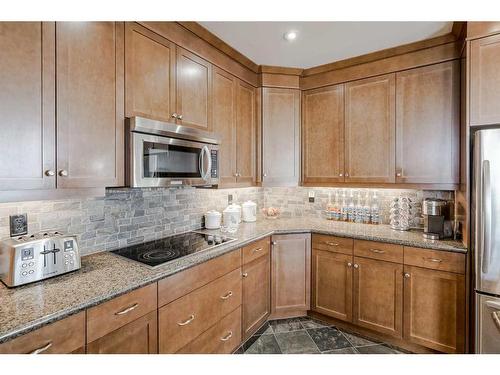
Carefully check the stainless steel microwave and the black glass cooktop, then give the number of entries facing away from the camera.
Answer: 0

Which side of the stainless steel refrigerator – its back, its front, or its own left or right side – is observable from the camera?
front

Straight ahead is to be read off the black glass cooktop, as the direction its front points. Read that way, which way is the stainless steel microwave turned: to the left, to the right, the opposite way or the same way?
the same way

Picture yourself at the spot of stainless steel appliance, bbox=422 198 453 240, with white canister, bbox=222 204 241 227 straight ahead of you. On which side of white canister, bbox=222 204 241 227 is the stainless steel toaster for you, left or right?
left

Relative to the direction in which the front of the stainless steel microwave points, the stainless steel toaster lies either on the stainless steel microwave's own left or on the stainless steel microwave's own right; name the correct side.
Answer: on the stainless steel microwave's own right

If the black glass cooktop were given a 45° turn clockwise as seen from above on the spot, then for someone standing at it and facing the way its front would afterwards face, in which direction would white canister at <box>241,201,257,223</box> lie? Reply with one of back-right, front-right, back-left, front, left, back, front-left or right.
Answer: back-left

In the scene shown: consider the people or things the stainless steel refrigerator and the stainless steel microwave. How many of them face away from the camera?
0

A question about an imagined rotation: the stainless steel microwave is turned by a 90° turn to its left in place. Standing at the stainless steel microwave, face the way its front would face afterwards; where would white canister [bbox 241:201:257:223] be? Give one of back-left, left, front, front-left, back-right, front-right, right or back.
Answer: front

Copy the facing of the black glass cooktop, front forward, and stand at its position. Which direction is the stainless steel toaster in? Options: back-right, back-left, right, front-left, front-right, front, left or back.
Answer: right

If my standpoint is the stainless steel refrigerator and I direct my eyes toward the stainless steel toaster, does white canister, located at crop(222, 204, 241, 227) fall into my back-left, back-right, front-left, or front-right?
front-right

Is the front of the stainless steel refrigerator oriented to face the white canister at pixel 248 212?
no

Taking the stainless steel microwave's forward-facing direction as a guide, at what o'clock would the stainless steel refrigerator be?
The stainless steel refrigerator is roughly at 11 o'clock from the stainless steel microwave.

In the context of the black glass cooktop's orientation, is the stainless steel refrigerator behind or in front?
in front

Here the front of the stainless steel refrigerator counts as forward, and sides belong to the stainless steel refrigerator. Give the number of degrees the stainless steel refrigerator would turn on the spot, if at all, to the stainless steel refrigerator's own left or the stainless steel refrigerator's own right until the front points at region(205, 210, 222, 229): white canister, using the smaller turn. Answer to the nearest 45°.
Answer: approximately 90° to the stainless steel refrigerator's own right

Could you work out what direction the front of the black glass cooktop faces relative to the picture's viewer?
facing the viewer and to the right of the viewer

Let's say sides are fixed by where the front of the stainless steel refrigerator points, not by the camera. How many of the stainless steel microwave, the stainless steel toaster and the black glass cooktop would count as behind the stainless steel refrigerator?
0

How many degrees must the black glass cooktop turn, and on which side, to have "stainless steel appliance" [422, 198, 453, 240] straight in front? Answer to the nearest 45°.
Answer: approximately 45° to its left

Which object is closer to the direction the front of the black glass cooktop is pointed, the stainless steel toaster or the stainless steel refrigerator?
the stainless steel refrigerator
